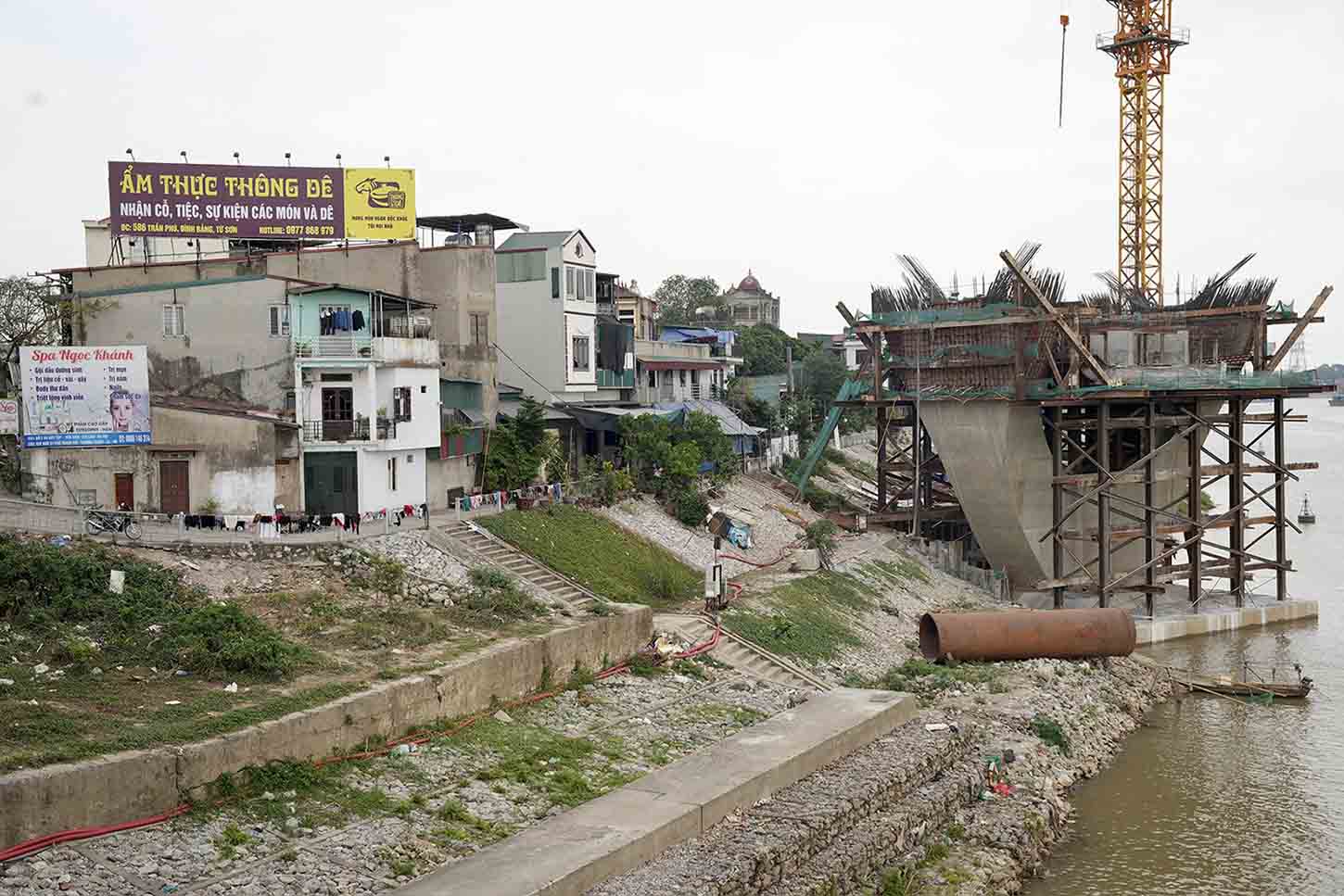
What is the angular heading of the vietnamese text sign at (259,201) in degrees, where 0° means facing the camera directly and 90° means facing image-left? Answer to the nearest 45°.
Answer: approximately 0°

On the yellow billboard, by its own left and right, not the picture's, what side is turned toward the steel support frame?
left

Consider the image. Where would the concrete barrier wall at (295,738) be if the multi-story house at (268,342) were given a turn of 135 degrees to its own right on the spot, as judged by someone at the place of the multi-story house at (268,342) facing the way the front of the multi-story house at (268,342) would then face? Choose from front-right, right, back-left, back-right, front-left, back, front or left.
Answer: left

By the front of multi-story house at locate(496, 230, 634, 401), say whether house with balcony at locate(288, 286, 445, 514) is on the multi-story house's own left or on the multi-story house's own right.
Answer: on the multi-story house's own right
